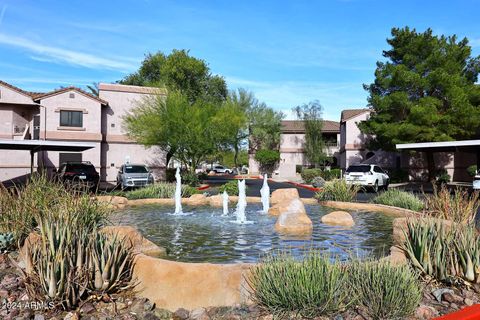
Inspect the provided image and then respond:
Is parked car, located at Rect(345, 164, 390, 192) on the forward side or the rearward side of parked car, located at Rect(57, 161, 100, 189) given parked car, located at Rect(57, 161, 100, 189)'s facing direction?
on the rearward side

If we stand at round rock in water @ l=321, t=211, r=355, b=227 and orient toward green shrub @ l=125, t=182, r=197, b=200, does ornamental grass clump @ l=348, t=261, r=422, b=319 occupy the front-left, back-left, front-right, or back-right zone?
back-left
